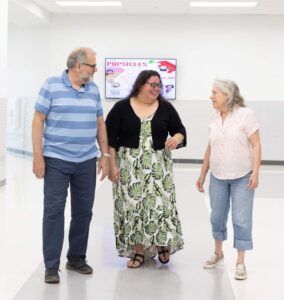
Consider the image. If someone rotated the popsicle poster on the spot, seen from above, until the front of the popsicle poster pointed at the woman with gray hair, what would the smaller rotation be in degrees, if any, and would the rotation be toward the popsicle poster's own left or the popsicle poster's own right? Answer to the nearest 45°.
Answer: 0° — it already faces them

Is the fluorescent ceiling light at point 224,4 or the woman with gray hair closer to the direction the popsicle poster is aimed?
the woman with gray hair

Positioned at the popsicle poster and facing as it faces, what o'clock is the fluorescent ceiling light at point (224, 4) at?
The fluorescent ceiling light is roughly at 10 o'clock from the popsicle poster.

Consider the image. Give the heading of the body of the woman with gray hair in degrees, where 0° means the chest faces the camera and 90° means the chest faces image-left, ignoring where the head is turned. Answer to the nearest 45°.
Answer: approximately 45°

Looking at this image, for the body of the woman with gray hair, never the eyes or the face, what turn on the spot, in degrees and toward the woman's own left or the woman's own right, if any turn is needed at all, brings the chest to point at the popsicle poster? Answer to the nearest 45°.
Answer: approximately 135° to the woman's own right

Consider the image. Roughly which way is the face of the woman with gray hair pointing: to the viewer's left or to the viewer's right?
to the viewer's left

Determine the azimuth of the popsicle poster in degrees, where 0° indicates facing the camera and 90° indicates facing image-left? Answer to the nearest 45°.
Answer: approximately 0°

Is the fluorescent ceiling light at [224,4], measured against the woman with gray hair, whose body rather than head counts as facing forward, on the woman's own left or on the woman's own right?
on the woman's own right
